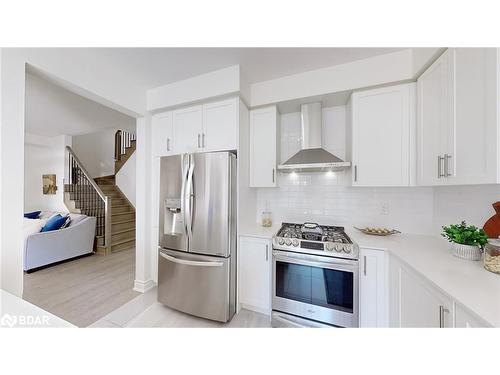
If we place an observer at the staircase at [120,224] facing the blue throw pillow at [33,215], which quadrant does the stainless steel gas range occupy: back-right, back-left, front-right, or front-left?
back-left

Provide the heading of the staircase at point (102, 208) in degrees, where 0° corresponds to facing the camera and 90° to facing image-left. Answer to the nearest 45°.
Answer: approximately 0°

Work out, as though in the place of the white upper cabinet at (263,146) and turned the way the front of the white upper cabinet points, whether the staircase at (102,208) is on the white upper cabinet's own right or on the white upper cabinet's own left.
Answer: on the white upper cabinet's own right

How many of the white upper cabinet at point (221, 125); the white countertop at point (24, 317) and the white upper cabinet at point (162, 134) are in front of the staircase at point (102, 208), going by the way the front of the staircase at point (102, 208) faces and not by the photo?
3

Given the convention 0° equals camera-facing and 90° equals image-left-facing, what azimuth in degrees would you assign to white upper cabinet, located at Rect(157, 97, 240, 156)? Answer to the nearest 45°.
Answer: approximately 45°
